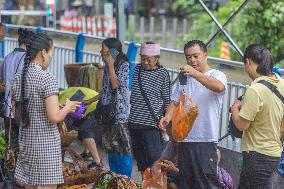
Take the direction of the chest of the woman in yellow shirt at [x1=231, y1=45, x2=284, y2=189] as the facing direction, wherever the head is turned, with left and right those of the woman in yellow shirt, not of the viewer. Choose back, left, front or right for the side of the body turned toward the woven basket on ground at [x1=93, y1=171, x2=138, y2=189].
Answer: front

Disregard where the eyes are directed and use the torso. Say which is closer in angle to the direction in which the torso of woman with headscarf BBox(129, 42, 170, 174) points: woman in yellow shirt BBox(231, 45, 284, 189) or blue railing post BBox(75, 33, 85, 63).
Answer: the woman in yellow shirt

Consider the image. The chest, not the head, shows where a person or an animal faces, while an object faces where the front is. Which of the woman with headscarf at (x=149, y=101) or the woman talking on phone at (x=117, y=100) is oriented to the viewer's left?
the woman talking on phone at (x=117, y=100)

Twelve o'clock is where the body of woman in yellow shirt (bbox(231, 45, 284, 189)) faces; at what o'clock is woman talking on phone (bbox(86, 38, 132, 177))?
The woman talking on phone is roughly at 12 o'clock from the woman in yellow shirt.

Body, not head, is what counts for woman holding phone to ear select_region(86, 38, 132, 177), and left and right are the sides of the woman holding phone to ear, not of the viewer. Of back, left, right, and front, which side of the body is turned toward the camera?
left

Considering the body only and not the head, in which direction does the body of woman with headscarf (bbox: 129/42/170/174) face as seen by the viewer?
toward the camera
